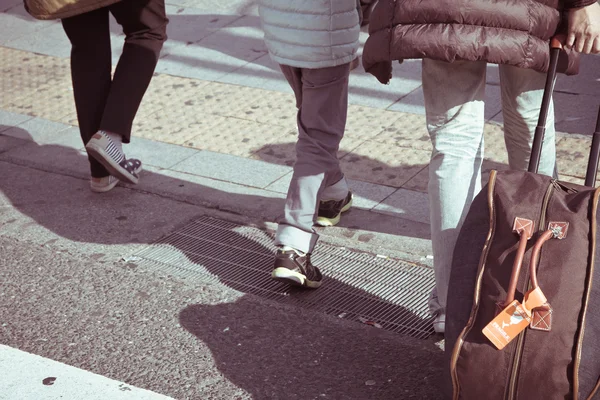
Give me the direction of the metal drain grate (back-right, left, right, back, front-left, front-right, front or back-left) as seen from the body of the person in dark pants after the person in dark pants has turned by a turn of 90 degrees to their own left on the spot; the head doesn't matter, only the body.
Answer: back

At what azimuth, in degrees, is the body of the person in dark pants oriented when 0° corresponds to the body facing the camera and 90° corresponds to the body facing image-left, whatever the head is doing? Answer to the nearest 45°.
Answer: approximately 225°

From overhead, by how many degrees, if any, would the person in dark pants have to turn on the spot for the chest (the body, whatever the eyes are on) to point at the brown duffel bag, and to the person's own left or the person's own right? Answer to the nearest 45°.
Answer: approximately 90° to the person's own right
